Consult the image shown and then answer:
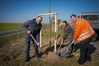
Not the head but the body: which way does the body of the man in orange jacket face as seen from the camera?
to the viewer's left
